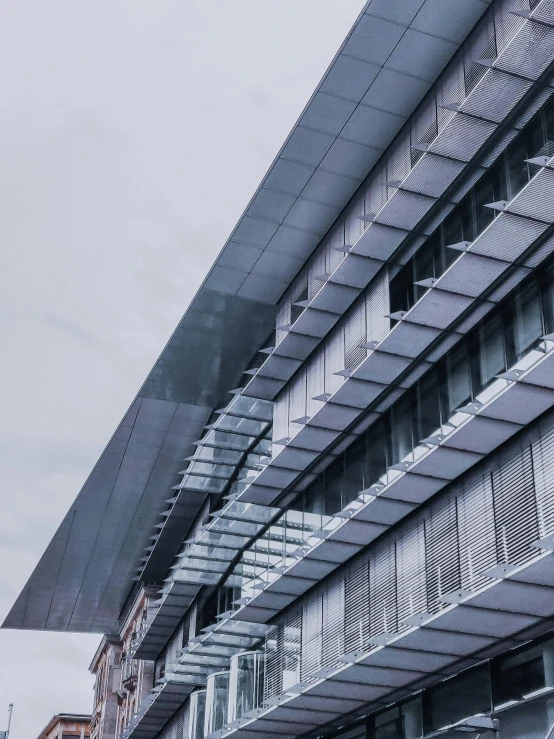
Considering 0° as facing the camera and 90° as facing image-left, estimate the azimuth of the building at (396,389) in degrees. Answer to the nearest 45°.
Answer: approximately 45°
